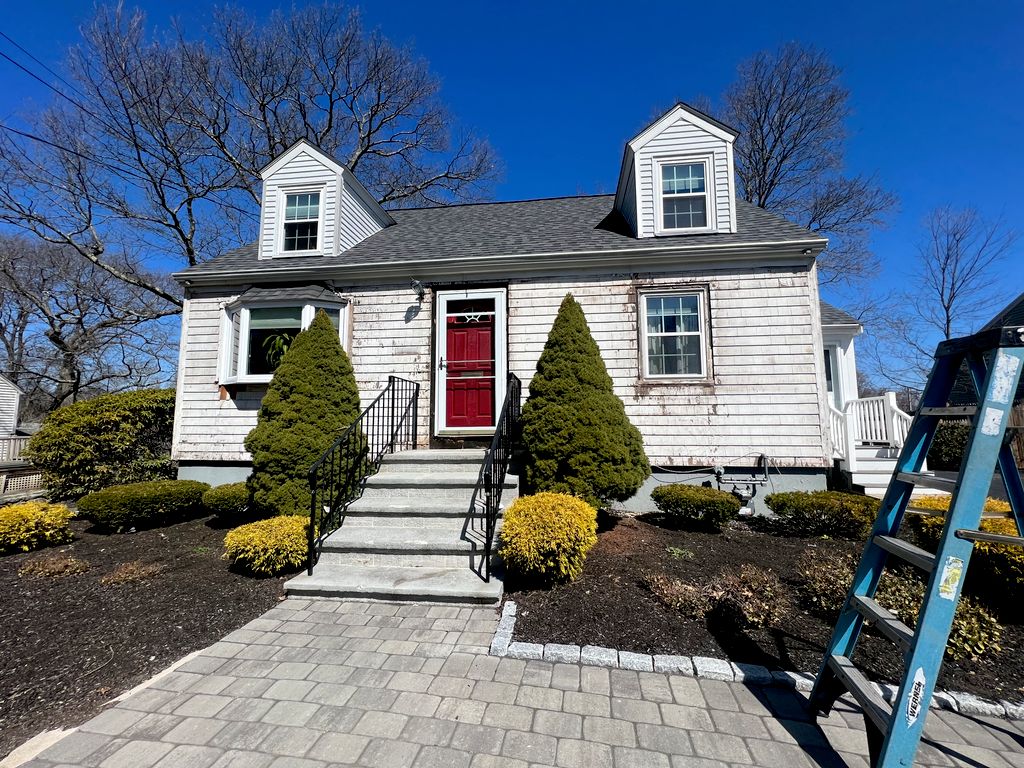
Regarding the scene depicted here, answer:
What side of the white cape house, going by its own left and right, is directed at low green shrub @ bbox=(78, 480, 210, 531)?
right

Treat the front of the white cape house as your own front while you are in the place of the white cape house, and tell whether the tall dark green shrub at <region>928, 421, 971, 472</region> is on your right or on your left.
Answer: on your left

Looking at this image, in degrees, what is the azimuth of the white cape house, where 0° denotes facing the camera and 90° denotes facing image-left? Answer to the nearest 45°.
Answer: approximately 0°

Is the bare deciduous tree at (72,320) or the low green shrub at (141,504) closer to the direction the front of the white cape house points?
the low green shrub

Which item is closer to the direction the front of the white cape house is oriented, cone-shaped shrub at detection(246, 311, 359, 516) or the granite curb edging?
the granite curb edging

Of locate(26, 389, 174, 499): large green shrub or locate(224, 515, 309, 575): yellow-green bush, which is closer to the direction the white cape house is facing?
the yellow-green bush

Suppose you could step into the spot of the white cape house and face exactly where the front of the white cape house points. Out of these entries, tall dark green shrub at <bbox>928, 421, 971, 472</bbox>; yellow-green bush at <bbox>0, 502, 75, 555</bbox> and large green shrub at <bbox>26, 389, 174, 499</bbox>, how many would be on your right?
2

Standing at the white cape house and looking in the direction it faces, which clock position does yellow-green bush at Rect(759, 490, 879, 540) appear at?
The yellow-green bush is roughly at 10 o'clock from the white cape house.
